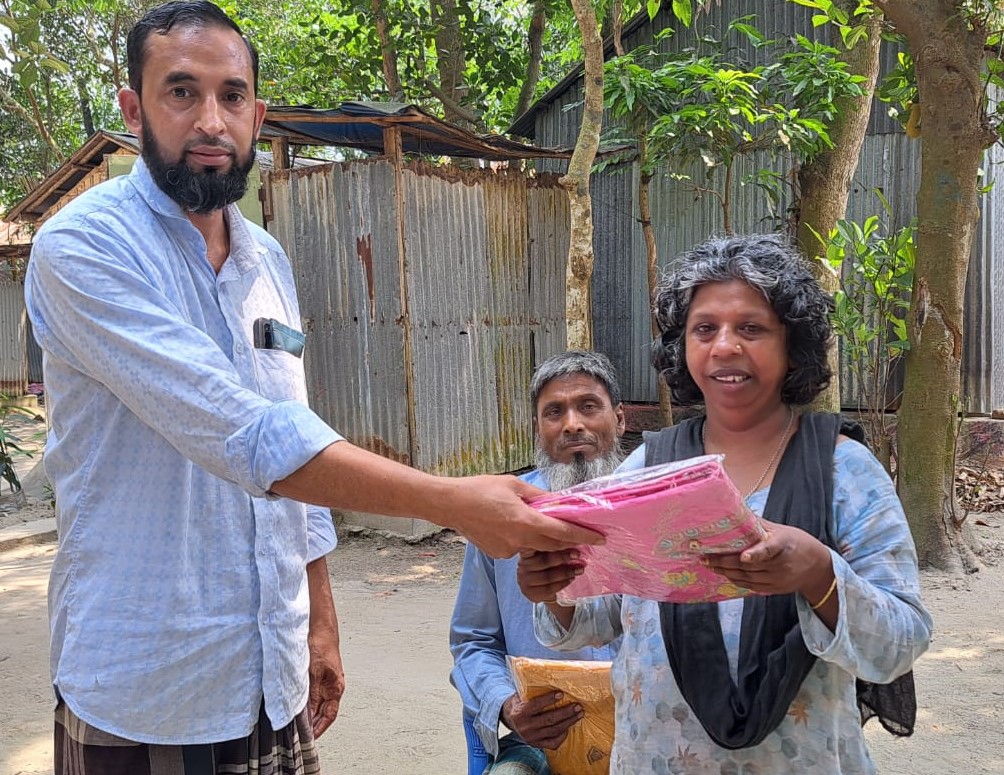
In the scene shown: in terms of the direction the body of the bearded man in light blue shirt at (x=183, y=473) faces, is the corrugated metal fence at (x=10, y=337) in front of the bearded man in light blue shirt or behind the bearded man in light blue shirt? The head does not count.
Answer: behind

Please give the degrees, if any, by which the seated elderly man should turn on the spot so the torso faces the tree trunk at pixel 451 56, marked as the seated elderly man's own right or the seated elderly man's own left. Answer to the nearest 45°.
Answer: approximately 180°

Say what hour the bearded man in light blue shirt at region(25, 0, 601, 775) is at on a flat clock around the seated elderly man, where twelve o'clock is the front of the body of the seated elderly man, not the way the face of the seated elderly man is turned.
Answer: The bearded man in light blue shirt is roughly at 1 o'clock from the seated elderly man.

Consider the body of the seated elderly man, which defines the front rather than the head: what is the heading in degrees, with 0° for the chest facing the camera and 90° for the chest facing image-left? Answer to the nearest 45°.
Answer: approximately 0°

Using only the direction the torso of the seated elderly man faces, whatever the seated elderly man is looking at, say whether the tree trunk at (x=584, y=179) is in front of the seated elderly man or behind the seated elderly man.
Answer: behind

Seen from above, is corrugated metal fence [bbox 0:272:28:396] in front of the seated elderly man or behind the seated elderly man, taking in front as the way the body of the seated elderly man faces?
behind

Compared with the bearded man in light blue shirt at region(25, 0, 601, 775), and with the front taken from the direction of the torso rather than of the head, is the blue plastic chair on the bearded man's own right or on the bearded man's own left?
on the bearded man's own left

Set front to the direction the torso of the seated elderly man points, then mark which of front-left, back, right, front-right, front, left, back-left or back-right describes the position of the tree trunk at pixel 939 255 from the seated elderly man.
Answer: back-left

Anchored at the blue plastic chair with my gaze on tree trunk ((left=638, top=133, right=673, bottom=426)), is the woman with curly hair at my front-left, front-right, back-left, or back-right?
back-right
